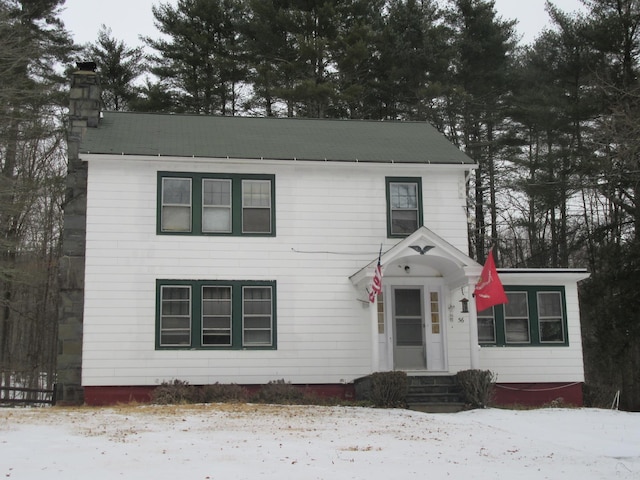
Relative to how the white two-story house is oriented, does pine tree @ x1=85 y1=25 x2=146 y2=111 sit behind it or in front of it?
behind

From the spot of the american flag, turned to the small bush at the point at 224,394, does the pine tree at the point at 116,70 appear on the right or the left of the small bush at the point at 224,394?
right

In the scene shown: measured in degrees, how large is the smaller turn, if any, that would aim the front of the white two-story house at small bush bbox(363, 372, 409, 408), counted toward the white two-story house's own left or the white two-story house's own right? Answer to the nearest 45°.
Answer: approximately 45° to the white two-story house's own left

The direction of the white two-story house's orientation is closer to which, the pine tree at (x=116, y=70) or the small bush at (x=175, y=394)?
the small bush

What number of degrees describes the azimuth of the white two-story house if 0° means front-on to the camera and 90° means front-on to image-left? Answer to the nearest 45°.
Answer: approximately 0°

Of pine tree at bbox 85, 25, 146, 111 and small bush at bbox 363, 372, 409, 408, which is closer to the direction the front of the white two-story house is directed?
the small bush
